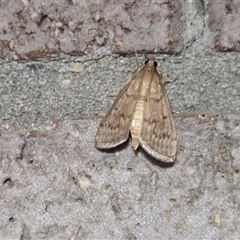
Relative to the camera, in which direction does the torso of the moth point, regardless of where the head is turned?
away from the camera
